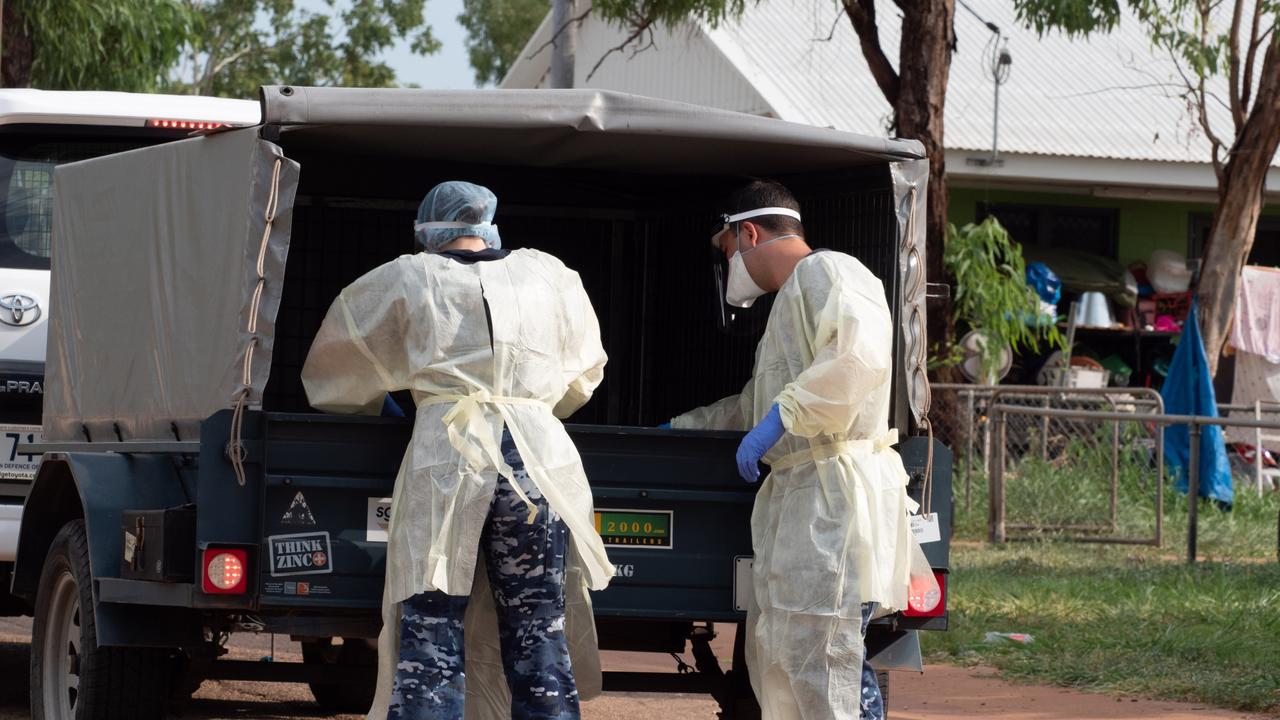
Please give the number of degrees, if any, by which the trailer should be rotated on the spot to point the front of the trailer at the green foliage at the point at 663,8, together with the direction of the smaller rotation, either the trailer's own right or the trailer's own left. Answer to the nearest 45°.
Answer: approximately 45° to the trailer's own right

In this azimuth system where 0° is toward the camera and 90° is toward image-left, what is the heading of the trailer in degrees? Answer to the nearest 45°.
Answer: approximately 135°

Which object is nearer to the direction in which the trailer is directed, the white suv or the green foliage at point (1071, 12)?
the white suv

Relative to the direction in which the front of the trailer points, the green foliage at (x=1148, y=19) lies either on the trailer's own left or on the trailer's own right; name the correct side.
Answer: on the trailer's own right

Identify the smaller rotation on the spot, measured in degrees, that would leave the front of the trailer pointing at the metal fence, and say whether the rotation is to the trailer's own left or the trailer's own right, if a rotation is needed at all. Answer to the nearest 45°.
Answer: approximately 90° to the trailer's own right

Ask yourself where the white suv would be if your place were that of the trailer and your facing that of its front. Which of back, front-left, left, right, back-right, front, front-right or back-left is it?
front

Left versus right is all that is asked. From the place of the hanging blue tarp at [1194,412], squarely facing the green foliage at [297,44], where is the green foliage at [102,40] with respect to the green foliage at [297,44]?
left

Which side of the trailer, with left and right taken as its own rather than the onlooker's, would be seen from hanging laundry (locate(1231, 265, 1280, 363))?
right

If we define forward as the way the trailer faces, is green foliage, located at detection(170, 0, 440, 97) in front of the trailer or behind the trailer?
in front
